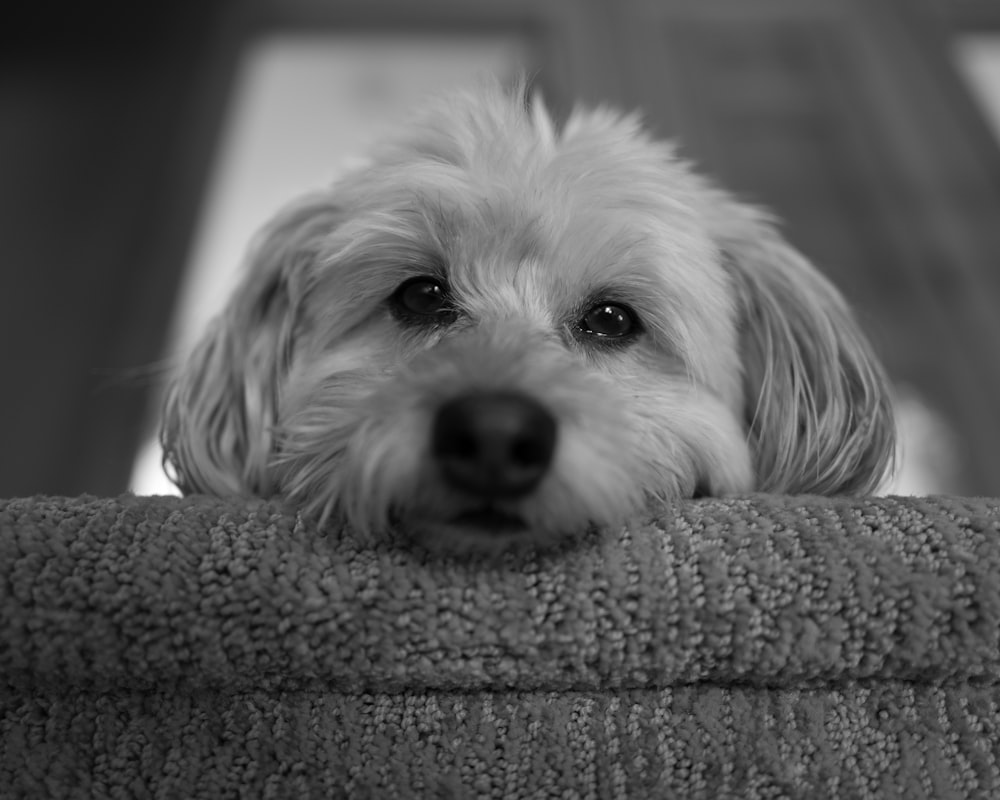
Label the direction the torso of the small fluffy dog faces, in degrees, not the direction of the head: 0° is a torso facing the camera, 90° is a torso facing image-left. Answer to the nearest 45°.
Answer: approximately 0°
